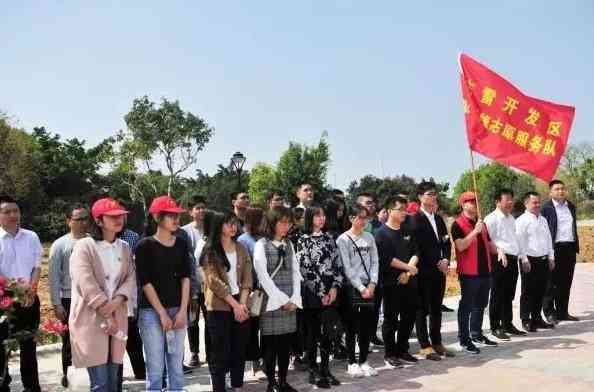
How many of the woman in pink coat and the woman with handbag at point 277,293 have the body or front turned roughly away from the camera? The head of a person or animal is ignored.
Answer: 0

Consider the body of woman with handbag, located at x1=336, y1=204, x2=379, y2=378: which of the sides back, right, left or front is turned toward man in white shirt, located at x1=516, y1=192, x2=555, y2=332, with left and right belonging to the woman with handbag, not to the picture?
left

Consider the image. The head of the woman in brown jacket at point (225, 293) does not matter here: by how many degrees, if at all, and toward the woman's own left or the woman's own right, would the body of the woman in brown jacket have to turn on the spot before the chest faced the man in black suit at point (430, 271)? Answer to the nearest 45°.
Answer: approximately 90° to the woman's own left

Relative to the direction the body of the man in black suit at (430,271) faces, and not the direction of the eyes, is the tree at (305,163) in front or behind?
behind

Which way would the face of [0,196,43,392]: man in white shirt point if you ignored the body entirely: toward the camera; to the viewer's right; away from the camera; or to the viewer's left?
toward the camera

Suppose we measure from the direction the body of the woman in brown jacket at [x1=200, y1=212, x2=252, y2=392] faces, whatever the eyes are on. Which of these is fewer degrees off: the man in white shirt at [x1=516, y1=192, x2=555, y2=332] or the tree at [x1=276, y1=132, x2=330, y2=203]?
the man in white shirt

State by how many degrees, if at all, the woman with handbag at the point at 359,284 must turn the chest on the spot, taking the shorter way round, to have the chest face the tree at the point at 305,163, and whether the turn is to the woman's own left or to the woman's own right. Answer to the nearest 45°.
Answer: approximately 135° to the woman's own left

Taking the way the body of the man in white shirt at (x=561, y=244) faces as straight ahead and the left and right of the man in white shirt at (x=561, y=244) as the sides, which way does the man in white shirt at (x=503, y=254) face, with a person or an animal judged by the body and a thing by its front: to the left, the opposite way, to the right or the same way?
the same way

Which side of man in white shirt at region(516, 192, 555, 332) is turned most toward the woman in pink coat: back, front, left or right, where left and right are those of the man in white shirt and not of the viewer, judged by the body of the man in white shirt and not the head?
right

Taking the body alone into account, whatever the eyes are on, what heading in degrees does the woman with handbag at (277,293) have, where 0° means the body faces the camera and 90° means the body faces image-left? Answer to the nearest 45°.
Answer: approximately 315°

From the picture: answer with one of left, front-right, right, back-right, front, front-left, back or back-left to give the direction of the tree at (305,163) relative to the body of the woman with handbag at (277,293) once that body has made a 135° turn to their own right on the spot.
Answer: right

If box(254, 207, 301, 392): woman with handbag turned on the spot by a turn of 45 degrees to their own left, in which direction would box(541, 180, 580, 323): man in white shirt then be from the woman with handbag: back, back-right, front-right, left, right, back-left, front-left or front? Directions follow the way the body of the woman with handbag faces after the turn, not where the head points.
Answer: front-left

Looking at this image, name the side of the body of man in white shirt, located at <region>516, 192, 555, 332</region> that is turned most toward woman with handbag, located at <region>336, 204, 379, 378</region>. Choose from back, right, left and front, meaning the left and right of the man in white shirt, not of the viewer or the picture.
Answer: right

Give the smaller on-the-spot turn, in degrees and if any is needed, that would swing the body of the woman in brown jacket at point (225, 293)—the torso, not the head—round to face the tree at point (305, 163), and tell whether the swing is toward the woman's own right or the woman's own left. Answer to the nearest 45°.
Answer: approximately 135° to the woman's own left

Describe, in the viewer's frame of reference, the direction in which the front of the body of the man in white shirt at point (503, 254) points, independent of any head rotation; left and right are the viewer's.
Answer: facing the viewer and to the right of the viewer
